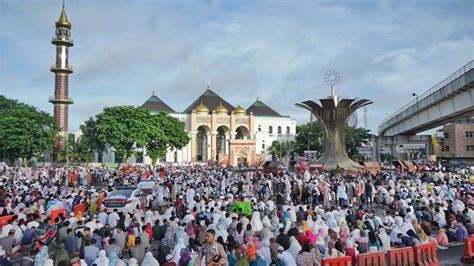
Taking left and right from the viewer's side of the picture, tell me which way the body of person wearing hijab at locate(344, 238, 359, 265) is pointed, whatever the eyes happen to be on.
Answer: facing away from the viewer

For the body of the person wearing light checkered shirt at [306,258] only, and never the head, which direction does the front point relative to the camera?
away from the camera

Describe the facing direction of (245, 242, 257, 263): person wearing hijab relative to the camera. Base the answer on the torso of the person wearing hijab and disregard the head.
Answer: away from the camera

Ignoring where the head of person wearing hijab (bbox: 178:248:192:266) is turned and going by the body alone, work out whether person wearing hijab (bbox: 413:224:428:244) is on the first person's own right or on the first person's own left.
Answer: on the first person's own right

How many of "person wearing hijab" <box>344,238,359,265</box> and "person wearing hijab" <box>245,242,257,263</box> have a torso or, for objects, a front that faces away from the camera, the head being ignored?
2

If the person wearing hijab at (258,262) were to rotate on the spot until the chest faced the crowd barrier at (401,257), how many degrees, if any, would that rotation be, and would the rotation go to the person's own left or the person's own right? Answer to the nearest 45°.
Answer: approximately 90° to the person's own right

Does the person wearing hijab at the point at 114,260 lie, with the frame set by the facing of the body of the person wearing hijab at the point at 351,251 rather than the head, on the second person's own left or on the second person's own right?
on the second person's own left

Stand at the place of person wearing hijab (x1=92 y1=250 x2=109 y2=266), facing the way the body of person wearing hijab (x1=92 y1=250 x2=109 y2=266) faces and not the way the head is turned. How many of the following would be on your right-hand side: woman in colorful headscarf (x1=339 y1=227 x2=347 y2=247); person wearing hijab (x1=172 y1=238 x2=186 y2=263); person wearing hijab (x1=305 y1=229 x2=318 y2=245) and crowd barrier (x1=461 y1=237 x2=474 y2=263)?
4

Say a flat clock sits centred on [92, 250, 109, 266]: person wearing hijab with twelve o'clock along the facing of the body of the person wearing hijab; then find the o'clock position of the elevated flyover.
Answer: The elevated flyover is roughly at 2 o'clock from the person wearing hijab.

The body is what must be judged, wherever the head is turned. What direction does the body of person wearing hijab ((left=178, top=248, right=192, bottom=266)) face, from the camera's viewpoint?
away from the camera

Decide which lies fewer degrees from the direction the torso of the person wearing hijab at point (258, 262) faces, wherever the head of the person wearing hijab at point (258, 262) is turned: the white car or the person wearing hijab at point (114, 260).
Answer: the white car

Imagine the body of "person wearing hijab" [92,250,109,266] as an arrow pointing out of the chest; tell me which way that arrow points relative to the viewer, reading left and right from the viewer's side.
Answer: facing away from the viewer
